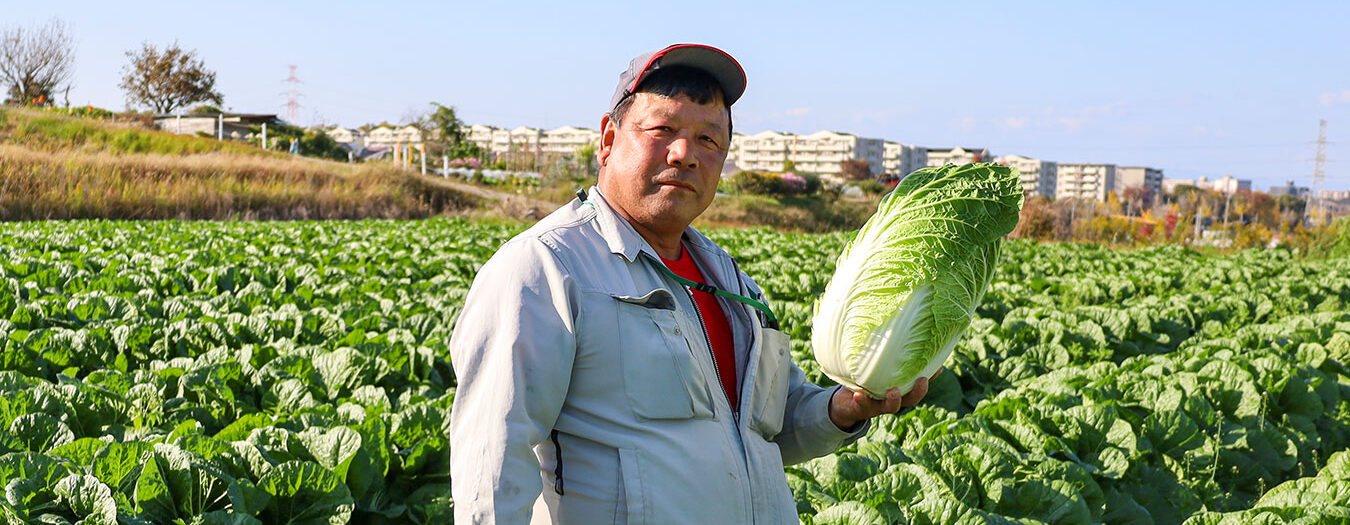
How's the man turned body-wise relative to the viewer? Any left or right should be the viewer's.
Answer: facing the viewer and to the right of the viewer
